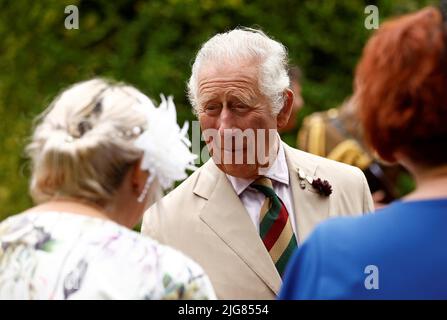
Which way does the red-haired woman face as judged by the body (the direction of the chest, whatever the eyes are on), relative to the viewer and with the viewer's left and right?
facing away from the viewer

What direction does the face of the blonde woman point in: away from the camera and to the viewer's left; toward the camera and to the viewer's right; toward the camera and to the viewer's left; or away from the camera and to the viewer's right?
away from the camera and to the viewer's right

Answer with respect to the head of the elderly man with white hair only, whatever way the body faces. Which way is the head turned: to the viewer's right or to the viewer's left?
to the viewer's left

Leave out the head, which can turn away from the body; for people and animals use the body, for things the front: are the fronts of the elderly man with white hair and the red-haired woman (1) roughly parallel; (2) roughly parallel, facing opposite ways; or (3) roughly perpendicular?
roughly parallel, facing opposite ways

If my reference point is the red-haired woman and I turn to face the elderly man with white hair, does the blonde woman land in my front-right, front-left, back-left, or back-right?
front-left

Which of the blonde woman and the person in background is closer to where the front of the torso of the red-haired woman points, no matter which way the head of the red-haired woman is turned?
the person in background

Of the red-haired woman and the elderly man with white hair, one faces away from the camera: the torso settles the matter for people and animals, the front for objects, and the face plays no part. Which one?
the red-haired woman

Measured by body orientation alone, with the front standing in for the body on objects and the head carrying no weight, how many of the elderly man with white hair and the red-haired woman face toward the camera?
1

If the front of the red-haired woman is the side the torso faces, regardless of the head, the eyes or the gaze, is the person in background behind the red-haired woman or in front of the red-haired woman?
in front

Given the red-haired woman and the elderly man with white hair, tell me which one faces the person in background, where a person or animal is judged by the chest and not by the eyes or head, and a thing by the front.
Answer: the red-haired woman

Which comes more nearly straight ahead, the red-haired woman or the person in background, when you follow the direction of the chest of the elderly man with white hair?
the red-haired woman

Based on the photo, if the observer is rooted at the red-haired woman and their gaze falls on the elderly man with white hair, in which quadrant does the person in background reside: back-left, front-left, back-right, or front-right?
front-right

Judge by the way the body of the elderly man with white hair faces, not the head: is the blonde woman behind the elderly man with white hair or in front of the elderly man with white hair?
in front

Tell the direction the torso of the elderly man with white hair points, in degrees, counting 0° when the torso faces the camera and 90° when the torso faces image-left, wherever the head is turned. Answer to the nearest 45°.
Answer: approximately 0°

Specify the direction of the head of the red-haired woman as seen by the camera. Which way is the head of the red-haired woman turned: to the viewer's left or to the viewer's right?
to the viewer's left

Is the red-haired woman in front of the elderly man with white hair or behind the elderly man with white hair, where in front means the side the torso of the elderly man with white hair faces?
in front

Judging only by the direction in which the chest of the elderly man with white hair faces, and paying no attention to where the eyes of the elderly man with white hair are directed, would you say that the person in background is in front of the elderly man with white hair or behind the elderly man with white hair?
behind
